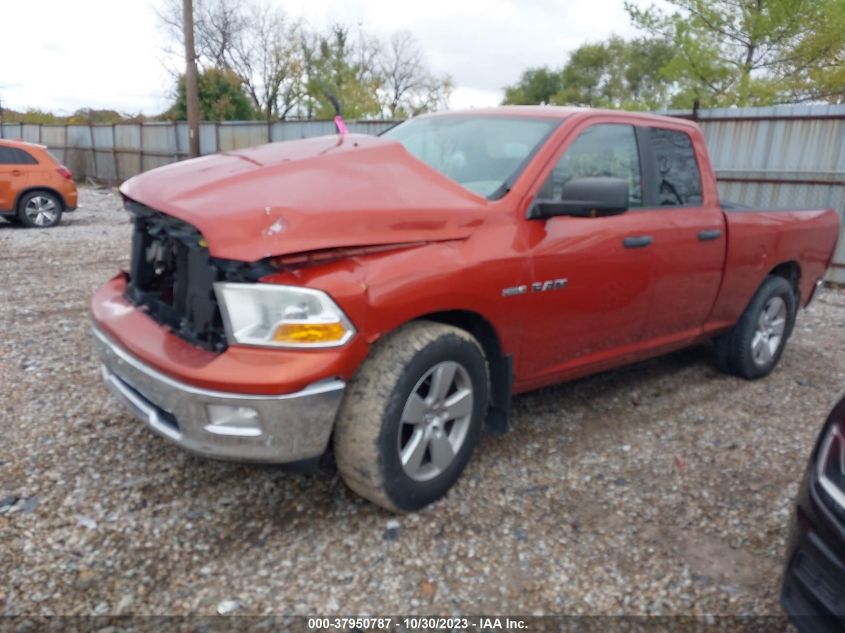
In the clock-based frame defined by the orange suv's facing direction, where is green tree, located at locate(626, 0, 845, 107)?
The green tree is roughly at 6 o'clock from the orange suv.

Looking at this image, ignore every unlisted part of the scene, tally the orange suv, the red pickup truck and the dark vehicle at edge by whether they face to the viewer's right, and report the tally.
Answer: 0

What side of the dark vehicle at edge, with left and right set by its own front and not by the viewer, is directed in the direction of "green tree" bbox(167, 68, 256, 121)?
right

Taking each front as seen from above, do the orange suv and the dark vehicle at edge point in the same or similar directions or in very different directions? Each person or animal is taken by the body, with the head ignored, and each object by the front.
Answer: same or similar directions

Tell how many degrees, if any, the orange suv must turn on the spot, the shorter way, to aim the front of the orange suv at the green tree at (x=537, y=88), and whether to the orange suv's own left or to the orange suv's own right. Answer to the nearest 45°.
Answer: approximately 135° to the orange suv's own right

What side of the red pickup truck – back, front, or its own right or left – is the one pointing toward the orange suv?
right

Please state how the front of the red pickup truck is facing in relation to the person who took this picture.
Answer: facing the viewer and to the left of the viewer

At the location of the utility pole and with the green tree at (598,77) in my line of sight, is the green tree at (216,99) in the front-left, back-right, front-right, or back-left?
front-left

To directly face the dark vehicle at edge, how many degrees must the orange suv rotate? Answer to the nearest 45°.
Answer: approximately 90° to its left

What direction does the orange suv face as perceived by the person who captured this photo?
facing to the left of the viewer

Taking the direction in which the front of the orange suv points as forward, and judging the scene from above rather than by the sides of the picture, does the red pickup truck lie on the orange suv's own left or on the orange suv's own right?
on the orange suv's own left

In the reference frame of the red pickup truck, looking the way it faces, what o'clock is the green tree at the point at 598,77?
The green tree is roughly at 5 o'clock from the red pickup truck.
